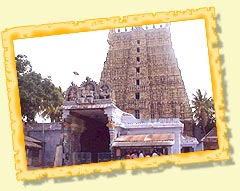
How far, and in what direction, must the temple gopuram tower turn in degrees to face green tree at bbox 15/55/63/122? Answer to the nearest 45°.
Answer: approximately 45° to its right

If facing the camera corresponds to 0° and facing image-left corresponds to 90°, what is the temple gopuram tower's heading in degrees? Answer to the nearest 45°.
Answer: approximately 0°
